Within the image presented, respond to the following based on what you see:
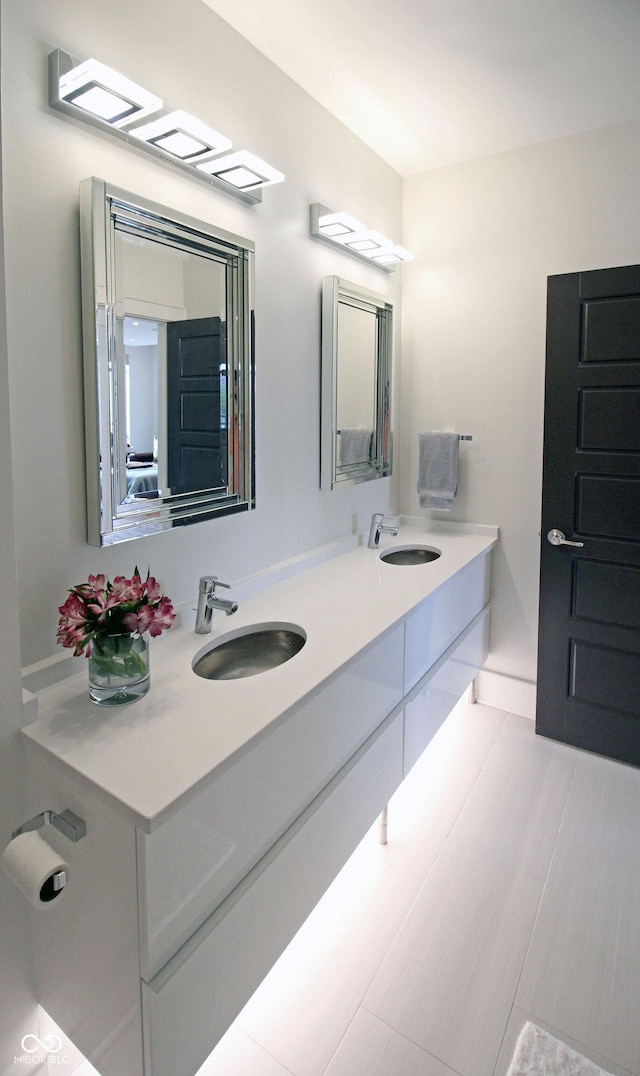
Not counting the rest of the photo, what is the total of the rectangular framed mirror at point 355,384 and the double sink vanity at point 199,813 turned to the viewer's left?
0

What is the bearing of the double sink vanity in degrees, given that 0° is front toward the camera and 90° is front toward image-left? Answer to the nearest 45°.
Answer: approximately 315°

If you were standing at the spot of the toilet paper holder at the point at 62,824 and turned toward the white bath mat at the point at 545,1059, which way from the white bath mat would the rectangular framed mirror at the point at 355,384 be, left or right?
left

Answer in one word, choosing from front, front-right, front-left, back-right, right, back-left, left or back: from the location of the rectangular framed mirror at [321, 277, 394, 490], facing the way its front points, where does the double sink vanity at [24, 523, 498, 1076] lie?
front-right

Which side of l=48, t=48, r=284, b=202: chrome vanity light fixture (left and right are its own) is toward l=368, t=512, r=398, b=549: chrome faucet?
left

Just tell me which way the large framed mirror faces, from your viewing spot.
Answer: facing the viewer and to the right of the viewer

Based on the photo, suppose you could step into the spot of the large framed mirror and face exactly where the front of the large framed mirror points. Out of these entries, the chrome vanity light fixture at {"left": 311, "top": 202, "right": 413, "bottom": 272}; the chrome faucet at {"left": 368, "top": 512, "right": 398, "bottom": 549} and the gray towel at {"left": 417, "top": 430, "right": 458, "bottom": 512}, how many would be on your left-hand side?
3

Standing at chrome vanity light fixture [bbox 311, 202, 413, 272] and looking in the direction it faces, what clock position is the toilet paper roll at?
The toilet paper roll is roughly at 2 o'clock from the chrome vanity light fixture.

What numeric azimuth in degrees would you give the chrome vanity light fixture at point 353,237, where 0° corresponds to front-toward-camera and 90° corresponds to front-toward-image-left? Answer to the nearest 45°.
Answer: approximately 315°
